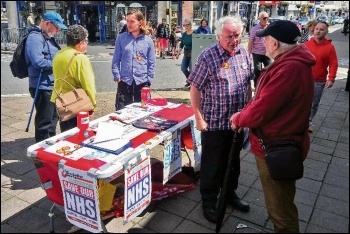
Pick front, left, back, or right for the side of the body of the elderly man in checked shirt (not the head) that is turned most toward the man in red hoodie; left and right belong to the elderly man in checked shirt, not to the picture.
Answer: front

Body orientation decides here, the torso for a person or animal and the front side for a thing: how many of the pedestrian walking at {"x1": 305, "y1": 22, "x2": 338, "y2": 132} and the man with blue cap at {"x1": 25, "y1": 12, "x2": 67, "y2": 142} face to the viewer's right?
1

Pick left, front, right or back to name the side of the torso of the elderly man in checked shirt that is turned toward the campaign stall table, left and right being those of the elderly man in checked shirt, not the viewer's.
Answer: right

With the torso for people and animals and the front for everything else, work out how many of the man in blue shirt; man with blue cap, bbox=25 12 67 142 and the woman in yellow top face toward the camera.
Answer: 1

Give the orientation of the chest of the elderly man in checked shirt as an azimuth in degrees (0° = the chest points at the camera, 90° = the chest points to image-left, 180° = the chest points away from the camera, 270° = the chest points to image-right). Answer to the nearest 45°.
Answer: approximately 315°

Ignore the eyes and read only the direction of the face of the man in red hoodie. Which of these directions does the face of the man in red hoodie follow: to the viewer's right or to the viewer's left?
to the viewer's left

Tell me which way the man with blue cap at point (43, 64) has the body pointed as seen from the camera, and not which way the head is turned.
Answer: to the viewer's right

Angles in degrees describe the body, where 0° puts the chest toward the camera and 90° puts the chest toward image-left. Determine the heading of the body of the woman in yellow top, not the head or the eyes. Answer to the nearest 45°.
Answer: approximately 225°

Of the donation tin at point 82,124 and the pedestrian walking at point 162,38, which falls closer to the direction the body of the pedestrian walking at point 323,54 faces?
the donation tin
